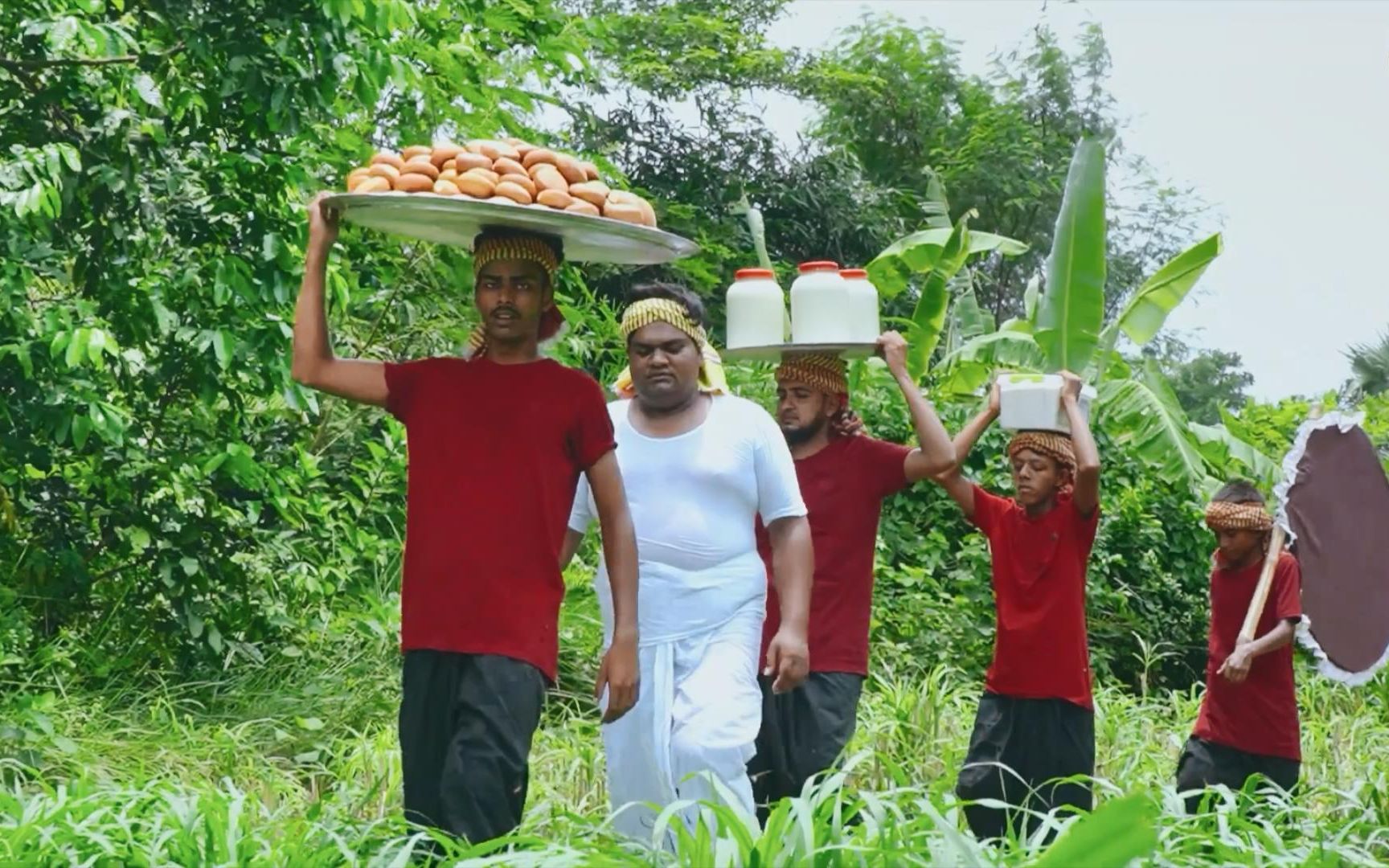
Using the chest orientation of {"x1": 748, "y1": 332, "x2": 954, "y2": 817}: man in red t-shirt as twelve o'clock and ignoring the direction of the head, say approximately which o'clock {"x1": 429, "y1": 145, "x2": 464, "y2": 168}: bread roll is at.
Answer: The bread roll is roughly at 12 o'clock from the man in red t-shirt.

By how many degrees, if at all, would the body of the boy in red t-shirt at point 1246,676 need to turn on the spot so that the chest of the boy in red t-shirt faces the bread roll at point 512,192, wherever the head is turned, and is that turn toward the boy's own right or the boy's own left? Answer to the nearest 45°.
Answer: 0° — they already face it

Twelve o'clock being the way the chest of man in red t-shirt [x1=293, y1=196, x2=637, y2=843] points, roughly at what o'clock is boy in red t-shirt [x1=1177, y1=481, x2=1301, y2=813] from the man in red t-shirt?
The boy in red t-shirt is roughly at 8 o'clock from the man in red t-shirt.

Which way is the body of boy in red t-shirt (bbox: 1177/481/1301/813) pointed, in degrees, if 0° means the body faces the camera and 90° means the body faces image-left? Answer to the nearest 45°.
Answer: approximately 45°

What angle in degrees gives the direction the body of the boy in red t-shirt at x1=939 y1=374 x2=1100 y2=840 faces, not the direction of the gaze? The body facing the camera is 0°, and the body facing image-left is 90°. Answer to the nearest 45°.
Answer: approximately 45°

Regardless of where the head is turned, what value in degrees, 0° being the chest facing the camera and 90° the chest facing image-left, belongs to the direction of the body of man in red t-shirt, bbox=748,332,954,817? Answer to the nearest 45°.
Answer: approximately 45°

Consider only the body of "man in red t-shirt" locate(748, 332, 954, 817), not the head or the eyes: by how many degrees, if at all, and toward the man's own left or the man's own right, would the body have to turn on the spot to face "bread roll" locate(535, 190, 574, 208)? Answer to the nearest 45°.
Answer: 0° — they already face it

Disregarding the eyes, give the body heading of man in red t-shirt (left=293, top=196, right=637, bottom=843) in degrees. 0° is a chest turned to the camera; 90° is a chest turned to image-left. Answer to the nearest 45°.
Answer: approximately 0°
